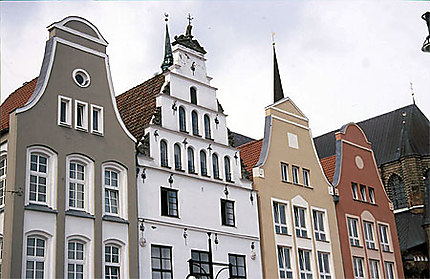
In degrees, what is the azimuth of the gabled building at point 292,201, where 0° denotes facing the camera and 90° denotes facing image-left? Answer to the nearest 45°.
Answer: approximately 315°

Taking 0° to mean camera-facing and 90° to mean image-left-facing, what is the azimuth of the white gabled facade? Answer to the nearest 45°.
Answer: approximately 315°

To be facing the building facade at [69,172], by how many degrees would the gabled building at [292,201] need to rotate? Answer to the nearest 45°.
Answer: approximately 90° to its right

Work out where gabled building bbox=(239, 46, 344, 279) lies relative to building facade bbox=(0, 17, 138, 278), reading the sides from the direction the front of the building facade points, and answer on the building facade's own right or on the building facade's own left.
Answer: on the building facade's own left

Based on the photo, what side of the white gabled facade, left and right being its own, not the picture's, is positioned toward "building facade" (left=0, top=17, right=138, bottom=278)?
right

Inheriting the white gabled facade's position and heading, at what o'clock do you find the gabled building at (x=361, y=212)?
The gabled building is roughly at 9 o'clock from the white gabled facade.

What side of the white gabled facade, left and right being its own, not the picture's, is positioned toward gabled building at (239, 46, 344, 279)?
left

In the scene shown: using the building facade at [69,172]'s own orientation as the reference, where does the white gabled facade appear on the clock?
The white gabled facade is roughly at 9 o'clock from the building facade.

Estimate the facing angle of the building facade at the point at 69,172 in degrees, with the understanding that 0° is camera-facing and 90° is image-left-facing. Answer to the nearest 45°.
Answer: approximately 315°

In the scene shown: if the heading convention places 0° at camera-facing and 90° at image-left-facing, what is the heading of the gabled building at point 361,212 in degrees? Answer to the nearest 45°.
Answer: approximately 315°
